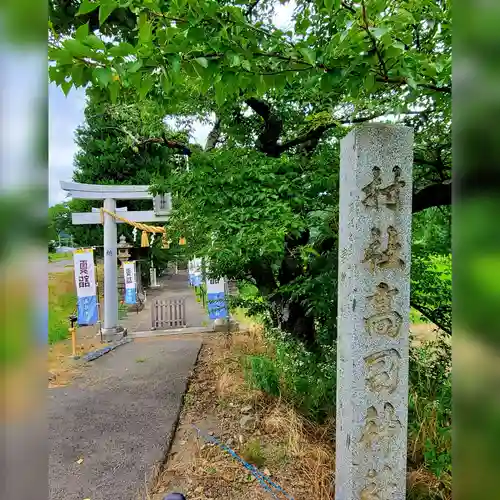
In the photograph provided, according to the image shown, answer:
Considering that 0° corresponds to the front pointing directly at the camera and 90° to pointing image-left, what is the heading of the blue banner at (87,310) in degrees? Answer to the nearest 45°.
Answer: approximately 0°

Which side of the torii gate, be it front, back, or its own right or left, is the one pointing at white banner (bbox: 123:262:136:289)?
back

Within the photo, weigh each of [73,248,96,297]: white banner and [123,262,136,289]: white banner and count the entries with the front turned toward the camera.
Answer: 2
